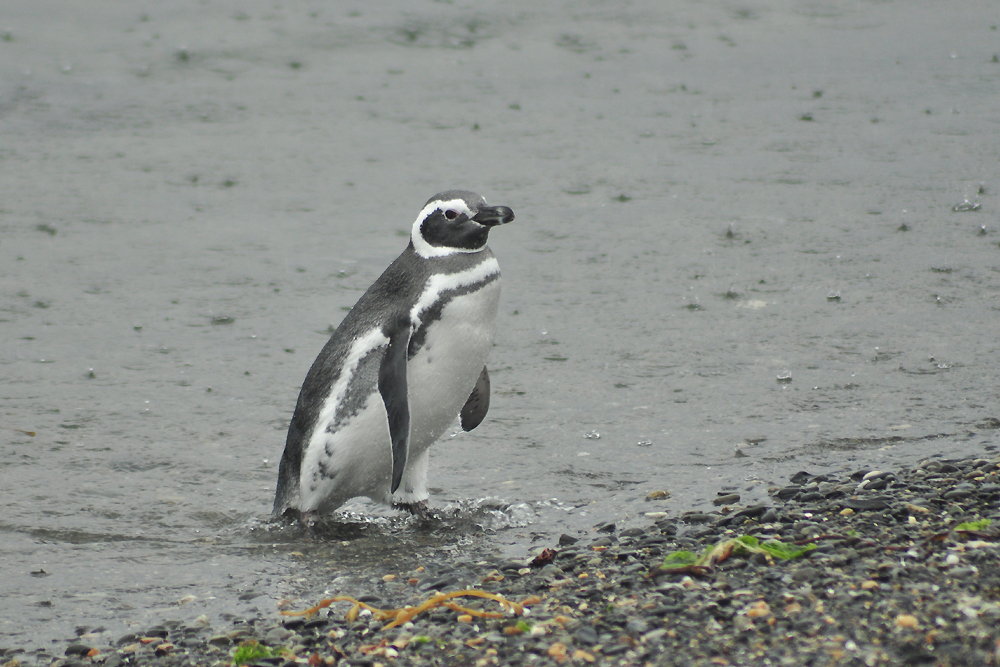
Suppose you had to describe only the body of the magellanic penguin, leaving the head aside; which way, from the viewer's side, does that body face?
to the viewer's right

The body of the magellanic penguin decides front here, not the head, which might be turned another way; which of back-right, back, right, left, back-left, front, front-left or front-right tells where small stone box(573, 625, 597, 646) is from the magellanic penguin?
right

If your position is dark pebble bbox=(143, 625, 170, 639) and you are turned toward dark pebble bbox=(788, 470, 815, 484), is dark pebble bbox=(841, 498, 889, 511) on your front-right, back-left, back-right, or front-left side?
front-right

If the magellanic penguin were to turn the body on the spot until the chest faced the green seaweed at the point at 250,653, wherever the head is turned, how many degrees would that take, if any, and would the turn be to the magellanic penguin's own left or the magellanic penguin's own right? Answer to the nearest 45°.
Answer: approximately 90° to the magellanic penguin's own right

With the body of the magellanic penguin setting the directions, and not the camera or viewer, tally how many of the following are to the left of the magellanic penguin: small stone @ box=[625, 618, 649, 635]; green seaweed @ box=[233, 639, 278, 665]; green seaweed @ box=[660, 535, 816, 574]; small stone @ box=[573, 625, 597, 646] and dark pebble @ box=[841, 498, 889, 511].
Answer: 0

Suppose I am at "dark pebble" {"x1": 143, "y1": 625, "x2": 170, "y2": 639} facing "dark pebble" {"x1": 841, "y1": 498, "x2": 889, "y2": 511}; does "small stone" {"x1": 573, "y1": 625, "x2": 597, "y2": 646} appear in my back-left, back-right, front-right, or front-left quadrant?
front-right

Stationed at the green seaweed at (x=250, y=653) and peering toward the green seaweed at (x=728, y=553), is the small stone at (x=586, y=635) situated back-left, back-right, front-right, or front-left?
front-right

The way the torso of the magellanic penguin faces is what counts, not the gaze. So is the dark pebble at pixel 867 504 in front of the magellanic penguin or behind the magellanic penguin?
in front

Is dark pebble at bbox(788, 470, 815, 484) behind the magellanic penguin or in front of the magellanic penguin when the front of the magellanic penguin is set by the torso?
in front

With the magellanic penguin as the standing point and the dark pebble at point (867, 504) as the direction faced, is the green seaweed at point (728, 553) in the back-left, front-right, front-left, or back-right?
front-right

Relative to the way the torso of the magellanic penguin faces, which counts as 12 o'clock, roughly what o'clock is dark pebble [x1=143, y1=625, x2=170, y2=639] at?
The dark pebble is roughly at 4 o'clock from the magellanic penguin.

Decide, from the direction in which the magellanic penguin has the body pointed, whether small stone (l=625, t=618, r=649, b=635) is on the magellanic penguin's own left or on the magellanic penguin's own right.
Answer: on the magellanic penguin's own right
